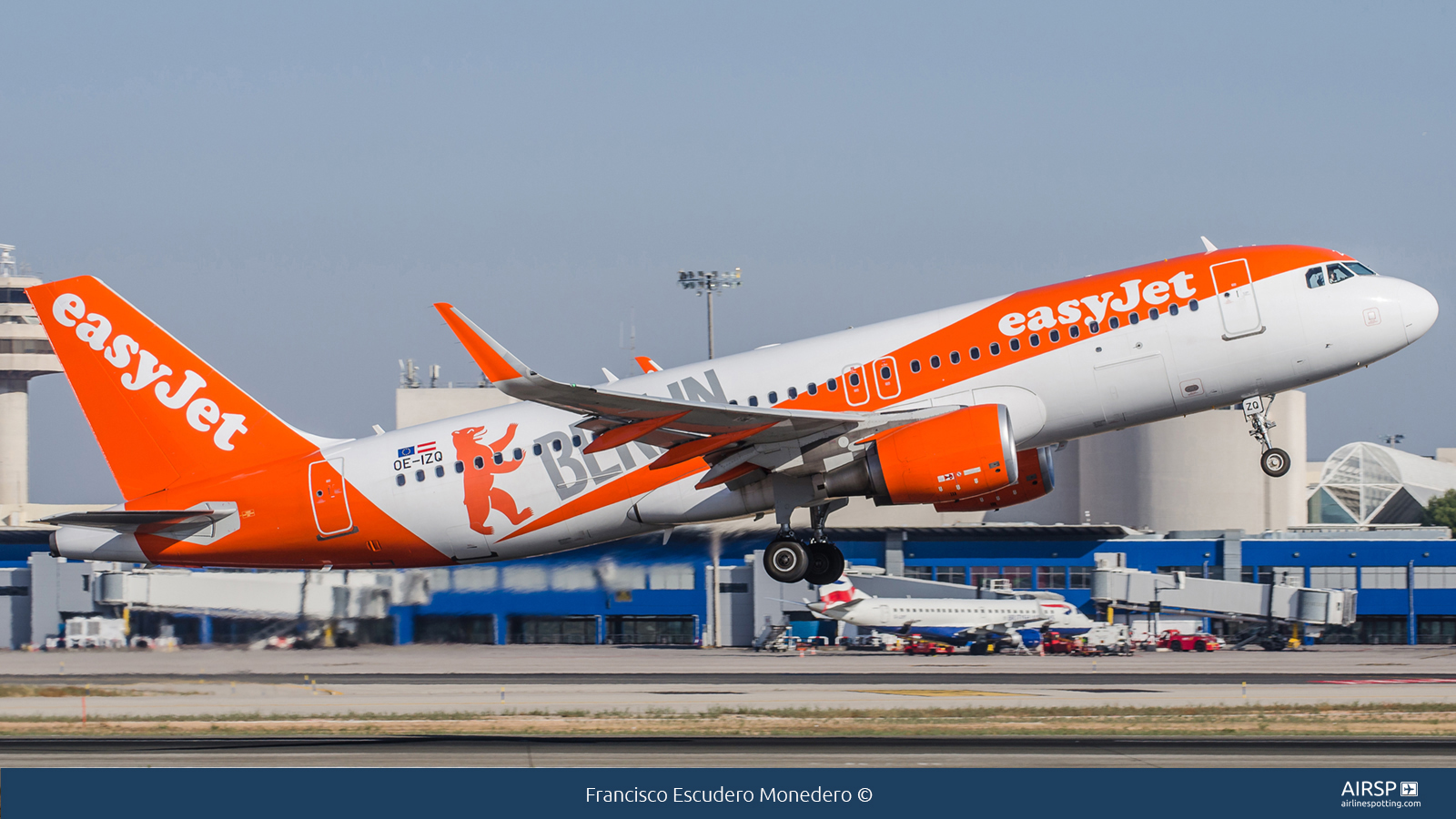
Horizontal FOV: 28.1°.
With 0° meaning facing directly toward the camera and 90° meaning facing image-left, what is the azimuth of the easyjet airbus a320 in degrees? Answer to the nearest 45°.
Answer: approximately 270°
